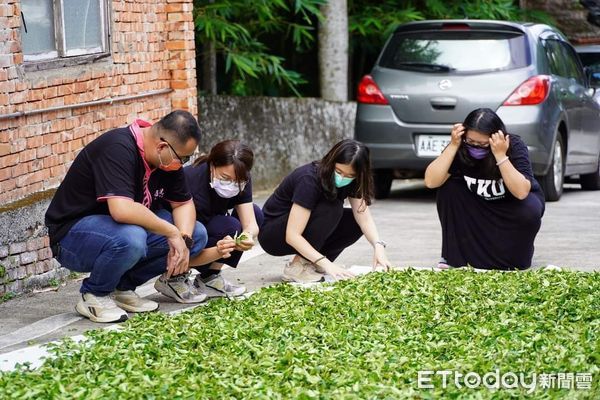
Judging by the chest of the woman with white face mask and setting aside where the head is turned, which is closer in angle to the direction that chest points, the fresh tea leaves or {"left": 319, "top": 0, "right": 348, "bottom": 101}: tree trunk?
the fresh tea leaves

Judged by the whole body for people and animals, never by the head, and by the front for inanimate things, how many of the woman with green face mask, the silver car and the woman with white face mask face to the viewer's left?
0

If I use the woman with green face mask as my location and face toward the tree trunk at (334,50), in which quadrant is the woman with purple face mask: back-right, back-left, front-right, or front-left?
front-right

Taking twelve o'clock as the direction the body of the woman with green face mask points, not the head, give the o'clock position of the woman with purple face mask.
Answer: The woman with purple face mask is roughly at 10 o'clock from the woman with green face mask.

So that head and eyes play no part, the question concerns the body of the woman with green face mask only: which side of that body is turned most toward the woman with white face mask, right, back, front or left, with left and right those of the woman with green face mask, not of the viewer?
right

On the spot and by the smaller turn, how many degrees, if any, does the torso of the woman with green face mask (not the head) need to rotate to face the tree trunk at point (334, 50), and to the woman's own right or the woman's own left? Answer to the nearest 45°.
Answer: approximately 135° to the woman's own left

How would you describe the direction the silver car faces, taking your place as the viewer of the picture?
facing away from the viewer and to the right of the viewer

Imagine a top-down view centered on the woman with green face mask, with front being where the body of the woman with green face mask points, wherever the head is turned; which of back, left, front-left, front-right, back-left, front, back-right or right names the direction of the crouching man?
right

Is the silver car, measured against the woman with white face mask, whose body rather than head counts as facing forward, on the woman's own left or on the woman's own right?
on the woman's own left

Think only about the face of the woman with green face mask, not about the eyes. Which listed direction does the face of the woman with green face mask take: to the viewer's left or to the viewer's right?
to the viewer's right

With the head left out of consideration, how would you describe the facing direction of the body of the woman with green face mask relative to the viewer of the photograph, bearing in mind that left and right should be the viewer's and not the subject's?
facing the viewer and to the right of the viewer
